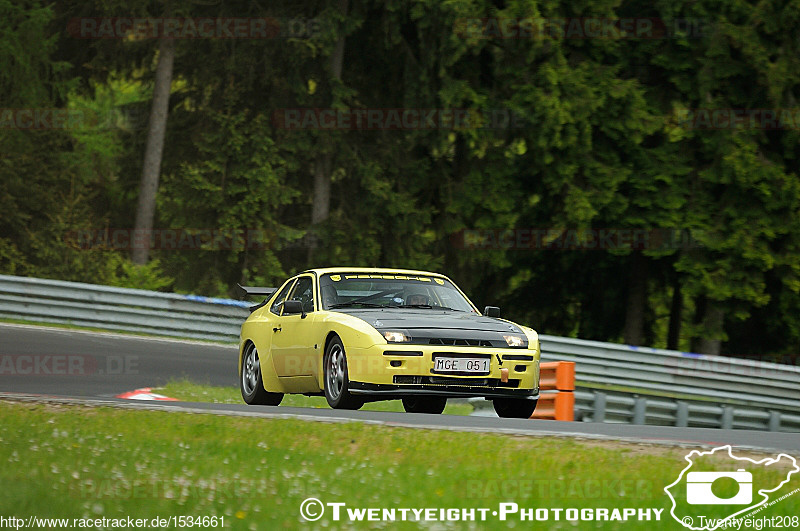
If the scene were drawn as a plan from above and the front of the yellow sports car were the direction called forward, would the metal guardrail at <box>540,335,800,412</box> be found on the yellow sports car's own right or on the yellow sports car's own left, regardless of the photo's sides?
on the yellow sports car's own left

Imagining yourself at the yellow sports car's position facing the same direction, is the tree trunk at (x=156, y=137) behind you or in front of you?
behind

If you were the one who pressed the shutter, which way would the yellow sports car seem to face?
facing the viewer and to the right of the viewer

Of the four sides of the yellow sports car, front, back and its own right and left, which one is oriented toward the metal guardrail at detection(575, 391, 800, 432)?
left

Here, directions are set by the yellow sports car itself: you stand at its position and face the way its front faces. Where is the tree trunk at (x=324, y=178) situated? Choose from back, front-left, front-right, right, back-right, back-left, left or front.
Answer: back-left

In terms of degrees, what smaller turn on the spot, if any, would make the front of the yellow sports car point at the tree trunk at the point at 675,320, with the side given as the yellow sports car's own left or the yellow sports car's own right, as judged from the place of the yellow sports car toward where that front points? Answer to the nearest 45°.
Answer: approximately 135° to the yellow sports car's own left

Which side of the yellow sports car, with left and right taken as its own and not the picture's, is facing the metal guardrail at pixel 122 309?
back

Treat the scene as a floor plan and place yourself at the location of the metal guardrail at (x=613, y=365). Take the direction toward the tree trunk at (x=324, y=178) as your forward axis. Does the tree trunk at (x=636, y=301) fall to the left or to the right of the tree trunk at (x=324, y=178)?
right
